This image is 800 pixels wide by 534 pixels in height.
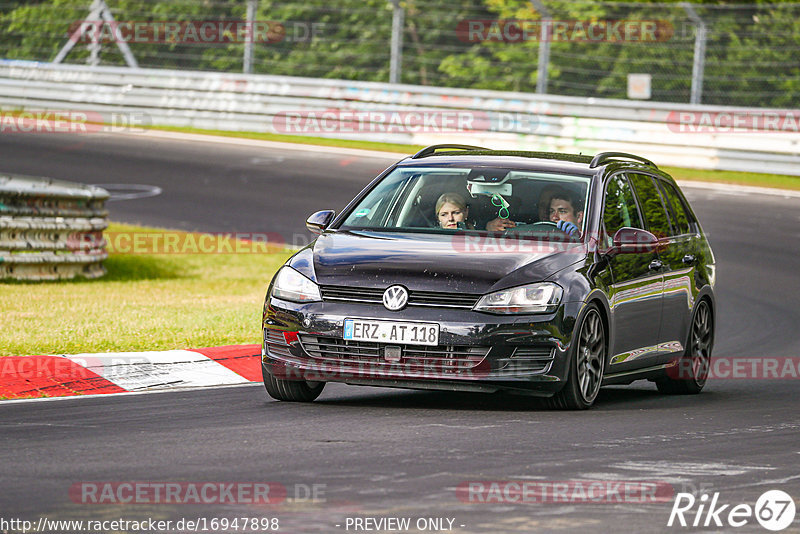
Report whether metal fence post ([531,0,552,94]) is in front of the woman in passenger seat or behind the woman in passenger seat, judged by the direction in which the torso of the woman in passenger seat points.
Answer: behind

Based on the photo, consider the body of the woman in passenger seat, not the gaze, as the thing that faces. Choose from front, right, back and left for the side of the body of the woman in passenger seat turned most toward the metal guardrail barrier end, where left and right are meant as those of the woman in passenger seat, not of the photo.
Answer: right

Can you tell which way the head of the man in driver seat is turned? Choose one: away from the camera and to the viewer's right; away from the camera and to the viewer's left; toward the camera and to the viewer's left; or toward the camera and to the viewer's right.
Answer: toward the camera and to the viewer's left

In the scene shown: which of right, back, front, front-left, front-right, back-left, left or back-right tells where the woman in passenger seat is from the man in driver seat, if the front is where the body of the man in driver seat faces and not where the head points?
front-right

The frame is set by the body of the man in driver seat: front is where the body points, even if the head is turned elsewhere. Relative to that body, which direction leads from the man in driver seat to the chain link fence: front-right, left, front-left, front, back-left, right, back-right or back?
back-right

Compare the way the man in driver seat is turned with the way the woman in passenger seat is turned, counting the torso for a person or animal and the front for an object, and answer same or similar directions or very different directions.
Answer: same or similar directions

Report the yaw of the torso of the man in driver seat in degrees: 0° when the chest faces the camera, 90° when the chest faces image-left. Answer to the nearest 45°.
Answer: approximately 45°

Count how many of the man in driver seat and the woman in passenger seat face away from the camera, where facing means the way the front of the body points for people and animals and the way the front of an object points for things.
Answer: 0

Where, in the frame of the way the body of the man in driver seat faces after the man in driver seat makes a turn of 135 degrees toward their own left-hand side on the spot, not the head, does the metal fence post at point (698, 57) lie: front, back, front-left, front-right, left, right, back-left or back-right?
left

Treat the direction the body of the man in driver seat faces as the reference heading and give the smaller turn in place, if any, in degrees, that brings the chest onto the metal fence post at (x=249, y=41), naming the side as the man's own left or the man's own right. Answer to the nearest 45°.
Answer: approximately 135° to the man's own right

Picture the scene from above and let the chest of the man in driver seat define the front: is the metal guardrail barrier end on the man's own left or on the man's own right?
on the man's own right

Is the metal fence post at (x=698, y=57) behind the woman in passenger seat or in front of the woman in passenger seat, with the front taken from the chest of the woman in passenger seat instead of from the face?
behind
